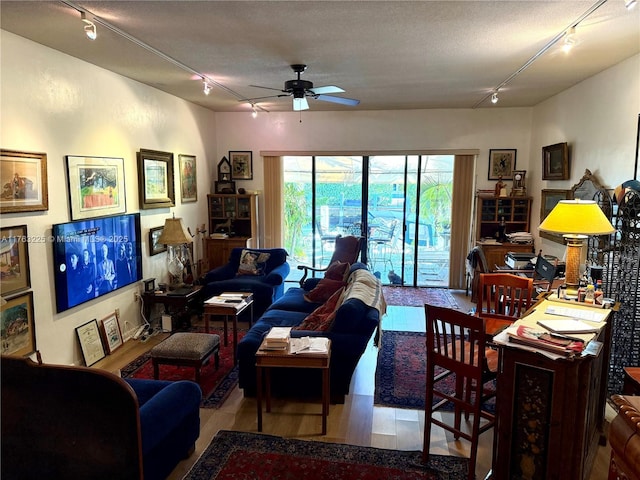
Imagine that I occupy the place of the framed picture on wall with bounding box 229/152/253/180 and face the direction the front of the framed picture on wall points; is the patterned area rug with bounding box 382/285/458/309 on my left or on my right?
on my left

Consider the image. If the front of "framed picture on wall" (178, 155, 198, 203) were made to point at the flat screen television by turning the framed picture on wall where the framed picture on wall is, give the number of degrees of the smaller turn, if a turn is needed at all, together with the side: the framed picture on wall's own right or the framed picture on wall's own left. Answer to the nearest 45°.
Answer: approximately 90° to the framed picture on wall's own right

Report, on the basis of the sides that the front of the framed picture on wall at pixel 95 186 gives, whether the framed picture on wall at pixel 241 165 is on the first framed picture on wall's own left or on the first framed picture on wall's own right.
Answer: on the first framed picture on wall's own left

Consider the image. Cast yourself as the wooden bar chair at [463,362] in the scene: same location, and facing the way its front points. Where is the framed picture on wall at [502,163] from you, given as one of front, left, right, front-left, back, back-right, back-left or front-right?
front-left

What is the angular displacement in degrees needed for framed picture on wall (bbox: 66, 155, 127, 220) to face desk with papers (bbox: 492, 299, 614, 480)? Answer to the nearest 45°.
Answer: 0° — it already faces it

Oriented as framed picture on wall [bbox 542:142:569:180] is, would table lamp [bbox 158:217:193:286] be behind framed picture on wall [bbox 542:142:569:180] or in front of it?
in front

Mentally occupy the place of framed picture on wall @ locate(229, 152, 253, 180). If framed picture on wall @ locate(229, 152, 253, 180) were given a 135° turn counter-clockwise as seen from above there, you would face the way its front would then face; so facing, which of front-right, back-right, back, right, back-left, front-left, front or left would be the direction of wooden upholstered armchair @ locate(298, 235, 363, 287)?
right

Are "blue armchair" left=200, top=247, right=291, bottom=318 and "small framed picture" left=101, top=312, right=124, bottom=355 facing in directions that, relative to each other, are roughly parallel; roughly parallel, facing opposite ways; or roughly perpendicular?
roughly perpendicular

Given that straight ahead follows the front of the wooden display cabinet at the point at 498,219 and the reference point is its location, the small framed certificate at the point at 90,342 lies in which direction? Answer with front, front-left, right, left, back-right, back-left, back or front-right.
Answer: front-right

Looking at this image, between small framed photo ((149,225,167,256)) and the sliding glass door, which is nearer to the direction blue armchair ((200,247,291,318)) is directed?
the small framed photo

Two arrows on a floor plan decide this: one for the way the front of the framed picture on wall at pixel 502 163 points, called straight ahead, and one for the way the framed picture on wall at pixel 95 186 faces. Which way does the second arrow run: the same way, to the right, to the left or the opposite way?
to the left
